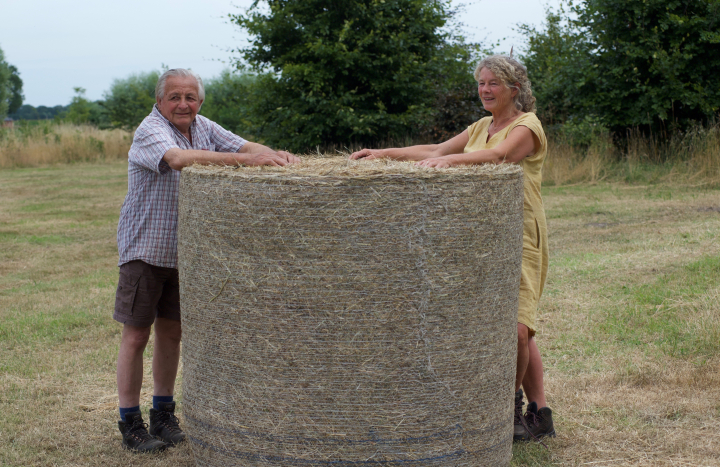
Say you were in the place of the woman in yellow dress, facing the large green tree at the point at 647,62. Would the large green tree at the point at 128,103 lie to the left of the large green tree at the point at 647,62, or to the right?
left

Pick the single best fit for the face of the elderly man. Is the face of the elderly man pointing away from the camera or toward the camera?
toward the camera

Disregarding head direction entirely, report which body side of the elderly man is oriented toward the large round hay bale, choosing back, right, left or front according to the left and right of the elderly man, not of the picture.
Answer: front

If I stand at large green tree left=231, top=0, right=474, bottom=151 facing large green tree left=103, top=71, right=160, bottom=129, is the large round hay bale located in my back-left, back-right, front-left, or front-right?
back-left

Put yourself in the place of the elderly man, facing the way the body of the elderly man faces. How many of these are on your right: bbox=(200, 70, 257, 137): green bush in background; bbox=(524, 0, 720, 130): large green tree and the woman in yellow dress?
0

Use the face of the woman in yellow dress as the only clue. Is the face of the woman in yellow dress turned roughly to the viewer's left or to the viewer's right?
to the viewer's left

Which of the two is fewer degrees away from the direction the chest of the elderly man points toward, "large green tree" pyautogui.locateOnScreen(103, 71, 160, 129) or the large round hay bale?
the large round hay bale

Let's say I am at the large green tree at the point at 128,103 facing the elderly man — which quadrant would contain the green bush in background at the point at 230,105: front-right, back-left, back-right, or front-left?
front-left

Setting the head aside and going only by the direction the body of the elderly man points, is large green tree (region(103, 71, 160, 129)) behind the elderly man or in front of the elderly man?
behind

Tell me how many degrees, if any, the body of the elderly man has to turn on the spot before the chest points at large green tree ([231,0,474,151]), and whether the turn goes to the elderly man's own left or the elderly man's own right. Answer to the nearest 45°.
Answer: approximately 135° to the elderly man's own left

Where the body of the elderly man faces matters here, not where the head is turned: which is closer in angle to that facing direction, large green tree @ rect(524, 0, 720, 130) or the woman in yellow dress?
the woman in yellow dress

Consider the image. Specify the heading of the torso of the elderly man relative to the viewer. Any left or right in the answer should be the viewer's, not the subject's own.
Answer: facing the viewer and to the right of the viewer

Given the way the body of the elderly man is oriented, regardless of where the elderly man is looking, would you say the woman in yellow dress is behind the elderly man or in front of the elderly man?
in front

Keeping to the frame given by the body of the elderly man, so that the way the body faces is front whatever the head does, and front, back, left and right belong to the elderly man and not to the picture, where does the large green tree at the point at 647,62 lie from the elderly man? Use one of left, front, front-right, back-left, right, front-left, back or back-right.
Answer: left

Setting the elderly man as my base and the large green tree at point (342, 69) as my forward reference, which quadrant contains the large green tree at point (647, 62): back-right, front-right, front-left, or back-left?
front-right

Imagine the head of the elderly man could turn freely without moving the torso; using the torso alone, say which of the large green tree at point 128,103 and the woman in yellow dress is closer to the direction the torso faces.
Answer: the woman in yellow dress

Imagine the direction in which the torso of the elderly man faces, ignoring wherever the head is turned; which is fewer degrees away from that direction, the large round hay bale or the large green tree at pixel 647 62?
the large round hay bale
